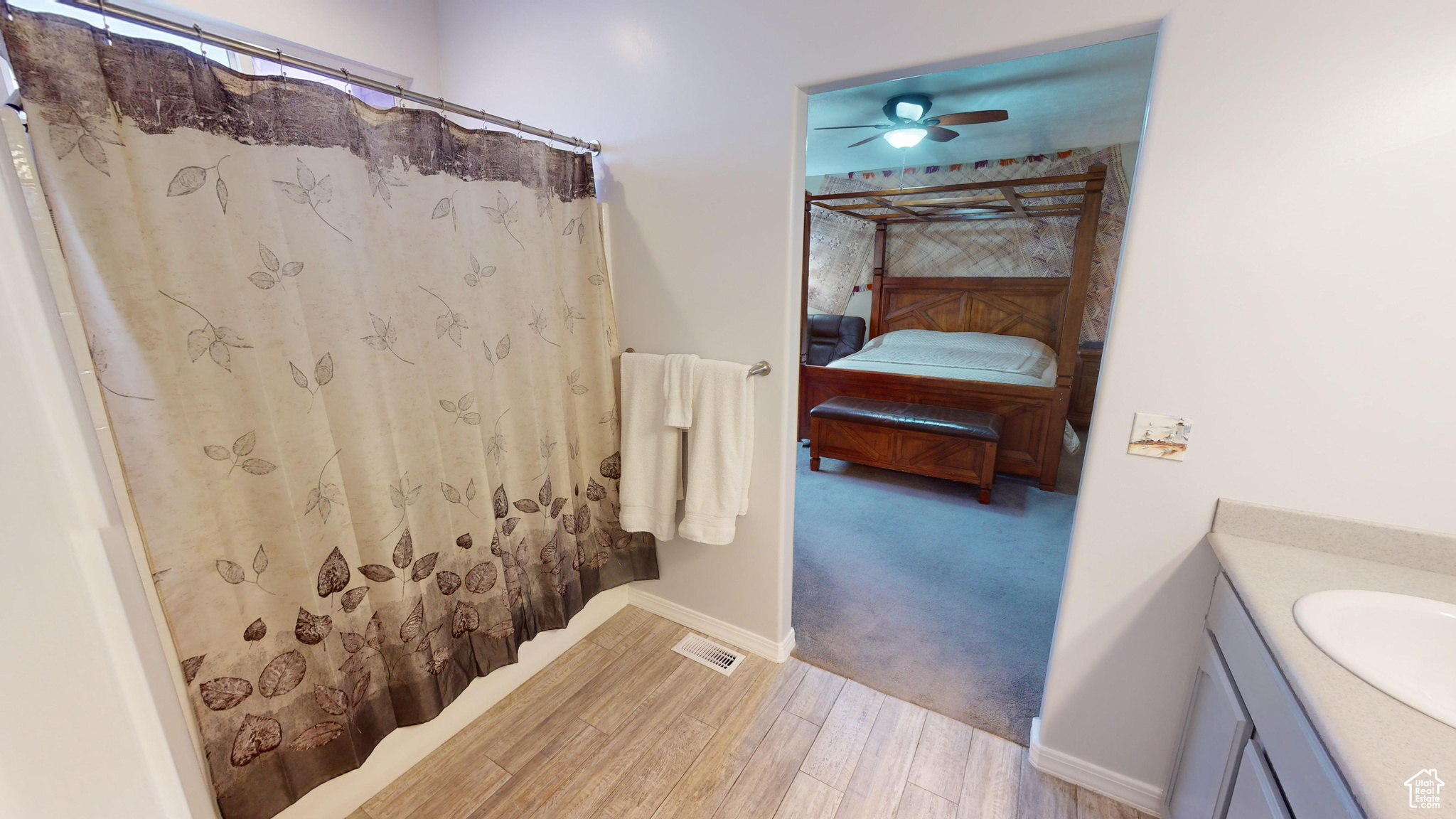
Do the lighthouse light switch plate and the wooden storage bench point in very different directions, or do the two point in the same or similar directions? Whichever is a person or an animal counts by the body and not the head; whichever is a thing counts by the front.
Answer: same or similar directions

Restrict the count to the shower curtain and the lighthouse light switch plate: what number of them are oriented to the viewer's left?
0

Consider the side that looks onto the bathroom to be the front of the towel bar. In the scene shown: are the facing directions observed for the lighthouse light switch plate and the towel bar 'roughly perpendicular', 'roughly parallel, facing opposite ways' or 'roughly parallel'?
roughly parallel

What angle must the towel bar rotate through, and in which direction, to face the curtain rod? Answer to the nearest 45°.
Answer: approximately 45° to its right

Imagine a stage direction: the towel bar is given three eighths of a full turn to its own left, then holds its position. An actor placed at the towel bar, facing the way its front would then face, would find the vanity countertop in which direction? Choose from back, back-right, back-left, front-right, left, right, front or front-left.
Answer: front-right

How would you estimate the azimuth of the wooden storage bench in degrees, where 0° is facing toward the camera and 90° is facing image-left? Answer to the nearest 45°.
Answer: approximately 45°

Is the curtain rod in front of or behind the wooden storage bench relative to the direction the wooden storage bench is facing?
in front

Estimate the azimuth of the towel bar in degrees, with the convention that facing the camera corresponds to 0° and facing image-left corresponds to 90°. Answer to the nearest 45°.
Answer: approximately 45°

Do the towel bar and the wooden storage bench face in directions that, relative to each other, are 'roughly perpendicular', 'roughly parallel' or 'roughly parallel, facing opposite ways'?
roughly parallel

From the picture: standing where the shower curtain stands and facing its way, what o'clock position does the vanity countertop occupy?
The vanity countertop is roughly at 12 o'clock from the shower curtain.

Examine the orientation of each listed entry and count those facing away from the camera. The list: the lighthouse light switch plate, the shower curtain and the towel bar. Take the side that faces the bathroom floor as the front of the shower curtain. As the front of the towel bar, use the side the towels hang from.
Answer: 0

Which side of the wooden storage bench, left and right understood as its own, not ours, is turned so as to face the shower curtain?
front

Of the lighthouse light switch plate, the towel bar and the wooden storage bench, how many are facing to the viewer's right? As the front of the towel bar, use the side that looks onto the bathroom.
0

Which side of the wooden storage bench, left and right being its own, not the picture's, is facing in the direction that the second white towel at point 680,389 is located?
front

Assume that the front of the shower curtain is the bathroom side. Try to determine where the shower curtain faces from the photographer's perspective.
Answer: facing the viewer and to the right of the viewer

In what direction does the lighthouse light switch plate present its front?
toward the camera
